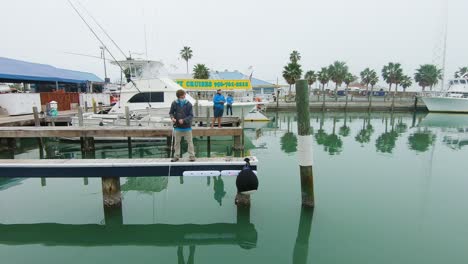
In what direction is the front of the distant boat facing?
to the viewer's left

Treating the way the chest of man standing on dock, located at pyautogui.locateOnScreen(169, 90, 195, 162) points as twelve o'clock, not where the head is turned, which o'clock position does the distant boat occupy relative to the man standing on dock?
The distant boat is roughly at 8 o'clock from the man standing on dock.

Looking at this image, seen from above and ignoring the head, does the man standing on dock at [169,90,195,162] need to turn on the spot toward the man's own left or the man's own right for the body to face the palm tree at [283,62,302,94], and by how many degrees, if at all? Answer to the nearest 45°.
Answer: approximately 135° to the man's own left

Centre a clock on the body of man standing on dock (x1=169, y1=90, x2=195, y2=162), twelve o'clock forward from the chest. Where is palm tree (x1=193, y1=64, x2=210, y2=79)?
The palm tree is roughly at 6 o'clock from the man standing on dock.

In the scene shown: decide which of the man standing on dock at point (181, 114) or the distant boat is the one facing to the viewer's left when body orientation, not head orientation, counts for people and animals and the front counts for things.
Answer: the distant boat

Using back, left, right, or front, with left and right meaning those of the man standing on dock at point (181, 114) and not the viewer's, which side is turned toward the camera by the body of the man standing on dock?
front

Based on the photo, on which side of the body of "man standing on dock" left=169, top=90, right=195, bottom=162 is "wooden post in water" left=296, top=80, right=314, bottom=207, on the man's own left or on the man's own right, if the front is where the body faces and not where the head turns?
on the man's own left

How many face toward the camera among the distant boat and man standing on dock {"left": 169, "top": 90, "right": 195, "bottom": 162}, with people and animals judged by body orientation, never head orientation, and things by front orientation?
1

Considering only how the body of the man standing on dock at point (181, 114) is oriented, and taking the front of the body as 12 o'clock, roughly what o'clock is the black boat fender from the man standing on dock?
The black boat fender is roughly at 10 o'clock from the man standing on dock.

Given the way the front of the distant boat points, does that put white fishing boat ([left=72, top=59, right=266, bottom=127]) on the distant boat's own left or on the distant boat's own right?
on the distant boat's own left

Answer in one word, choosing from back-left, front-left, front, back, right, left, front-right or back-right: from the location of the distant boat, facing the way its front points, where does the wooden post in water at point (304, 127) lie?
left

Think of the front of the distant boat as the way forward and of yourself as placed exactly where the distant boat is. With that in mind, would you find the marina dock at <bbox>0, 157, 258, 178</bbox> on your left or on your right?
on your left
